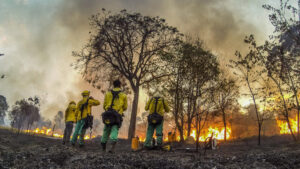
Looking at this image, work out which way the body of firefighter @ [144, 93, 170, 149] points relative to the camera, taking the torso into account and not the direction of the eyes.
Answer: away from the camera

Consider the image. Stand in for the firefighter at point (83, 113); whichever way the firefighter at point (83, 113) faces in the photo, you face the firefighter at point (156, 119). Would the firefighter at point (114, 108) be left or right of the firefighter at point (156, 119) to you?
right

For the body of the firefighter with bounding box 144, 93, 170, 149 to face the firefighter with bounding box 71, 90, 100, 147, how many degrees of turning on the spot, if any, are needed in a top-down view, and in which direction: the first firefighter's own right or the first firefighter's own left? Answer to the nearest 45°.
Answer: approximately 90° to the first firefighter's own left

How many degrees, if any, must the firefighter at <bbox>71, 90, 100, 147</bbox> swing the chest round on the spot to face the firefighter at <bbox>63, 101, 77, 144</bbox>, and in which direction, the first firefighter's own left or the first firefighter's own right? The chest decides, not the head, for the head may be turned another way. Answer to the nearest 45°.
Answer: approximately 45° to the first firefighter's own left

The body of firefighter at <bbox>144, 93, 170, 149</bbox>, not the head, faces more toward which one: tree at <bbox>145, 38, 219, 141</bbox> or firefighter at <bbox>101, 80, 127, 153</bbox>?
the tree

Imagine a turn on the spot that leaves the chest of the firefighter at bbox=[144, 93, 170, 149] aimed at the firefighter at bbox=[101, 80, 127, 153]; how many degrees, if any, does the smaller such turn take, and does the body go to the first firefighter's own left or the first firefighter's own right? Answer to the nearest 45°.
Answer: approximately 135° to the first firefighter's own left

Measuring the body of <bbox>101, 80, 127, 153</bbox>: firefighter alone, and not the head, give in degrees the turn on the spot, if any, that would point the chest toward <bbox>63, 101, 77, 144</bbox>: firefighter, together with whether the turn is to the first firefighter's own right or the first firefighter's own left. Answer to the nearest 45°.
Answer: approximately 45° to the first firefighter's own left

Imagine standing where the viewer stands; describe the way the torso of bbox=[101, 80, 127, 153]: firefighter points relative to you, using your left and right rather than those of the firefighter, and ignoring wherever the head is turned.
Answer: facing away from the viewer

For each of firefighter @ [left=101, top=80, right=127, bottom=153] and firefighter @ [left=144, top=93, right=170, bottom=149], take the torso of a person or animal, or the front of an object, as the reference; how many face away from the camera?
2

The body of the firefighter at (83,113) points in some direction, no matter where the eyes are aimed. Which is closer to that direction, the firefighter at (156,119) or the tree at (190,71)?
the tree
